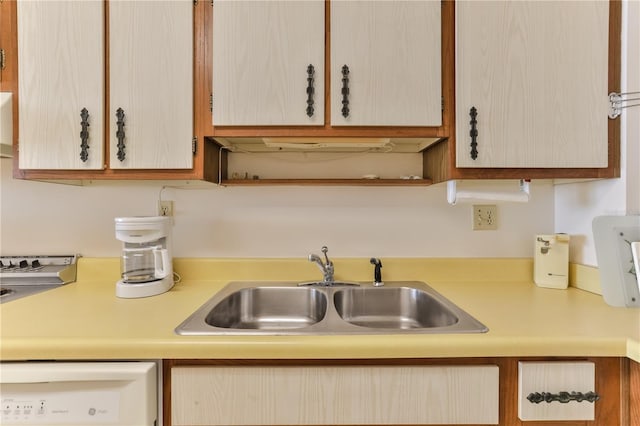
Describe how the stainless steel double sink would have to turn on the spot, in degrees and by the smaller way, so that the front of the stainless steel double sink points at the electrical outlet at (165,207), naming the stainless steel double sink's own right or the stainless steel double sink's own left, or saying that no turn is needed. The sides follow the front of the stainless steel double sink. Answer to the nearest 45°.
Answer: approximately 90° to the stainless steel double sink's own right

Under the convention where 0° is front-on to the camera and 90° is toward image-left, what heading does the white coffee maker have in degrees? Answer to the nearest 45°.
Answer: approximately 45°

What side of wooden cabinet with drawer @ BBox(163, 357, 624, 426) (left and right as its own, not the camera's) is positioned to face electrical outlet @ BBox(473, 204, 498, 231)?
back

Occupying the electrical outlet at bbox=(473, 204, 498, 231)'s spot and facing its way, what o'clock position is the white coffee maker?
The white coffee maker is roughly at 2 o'clock from the electrical outlet.

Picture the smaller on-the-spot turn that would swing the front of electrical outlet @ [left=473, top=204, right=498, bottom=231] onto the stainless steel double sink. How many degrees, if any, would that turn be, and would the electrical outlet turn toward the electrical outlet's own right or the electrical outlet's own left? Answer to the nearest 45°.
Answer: approximately 45° to the electrical outlet's own right

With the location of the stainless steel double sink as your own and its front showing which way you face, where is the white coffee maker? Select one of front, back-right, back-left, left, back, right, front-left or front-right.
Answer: right

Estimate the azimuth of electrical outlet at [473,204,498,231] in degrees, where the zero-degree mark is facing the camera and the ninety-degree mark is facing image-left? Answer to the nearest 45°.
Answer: approximately 0°

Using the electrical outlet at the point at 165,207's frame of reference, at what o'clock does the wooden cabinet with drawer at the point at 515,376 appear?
The wooden cabinet with drawer is roughly at 11 o'clock from the electrical outlet.

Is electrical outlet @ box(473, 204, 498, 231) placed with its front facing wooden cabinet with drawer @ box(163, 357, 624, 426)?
yes

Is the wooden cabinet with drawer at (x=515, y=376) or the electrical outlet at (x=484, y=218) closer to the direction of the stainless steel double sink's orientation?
the wooden cabinet with drawer
